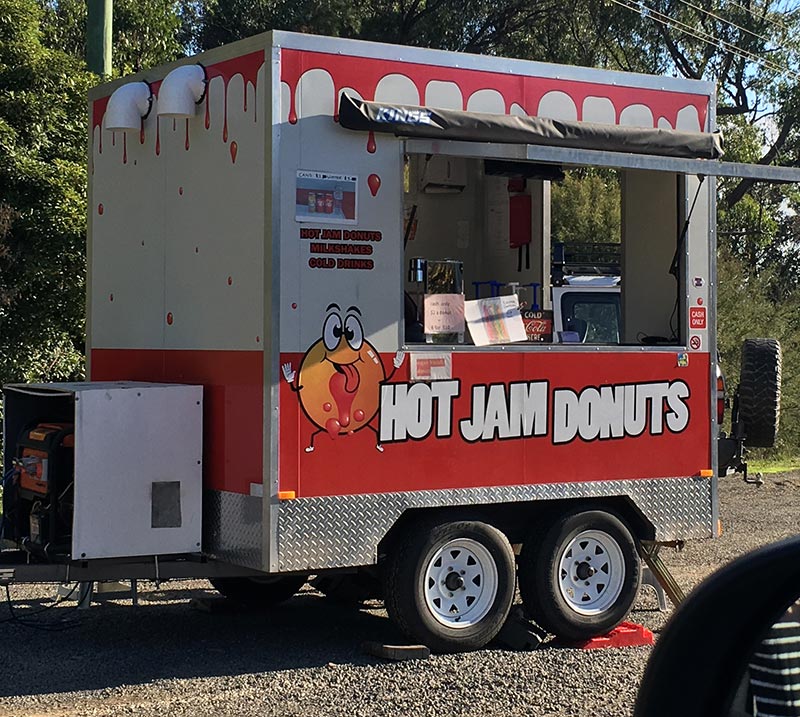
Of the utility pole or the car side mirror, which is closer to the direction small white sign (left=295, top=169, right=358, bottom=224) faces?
the car side mirror

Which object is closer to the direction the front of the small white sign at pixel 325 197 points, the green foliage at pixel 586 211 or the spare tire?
the spare tire

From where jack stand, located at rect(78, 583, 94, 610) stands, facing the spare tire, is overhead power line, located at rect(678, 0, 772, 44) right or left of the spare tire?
left

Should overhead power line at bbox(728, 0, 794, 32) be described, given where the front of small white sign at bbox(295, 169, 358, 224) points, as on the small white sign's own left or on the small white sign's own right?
on the small white sign's own left

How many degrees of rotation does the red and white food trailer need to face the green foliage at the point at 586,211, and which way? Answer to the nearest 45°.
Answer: approximately 135° to its right

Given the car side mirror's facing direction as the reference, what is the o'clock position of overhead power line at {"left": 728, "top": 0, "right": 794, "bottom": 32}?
The overhead power line is roughly at 6 o'clock from the car side mirror.
